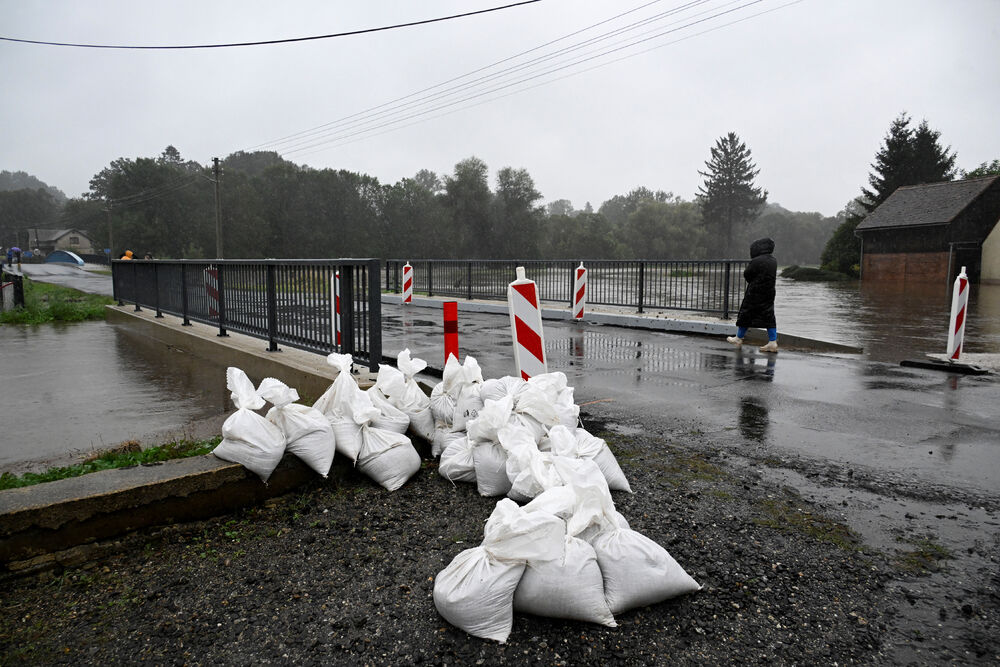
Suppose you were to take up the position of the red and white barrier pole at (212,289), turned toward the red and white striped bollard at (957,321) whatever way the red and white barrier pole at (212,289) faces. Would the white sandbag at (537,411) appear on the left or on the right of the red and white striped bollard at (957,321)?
right

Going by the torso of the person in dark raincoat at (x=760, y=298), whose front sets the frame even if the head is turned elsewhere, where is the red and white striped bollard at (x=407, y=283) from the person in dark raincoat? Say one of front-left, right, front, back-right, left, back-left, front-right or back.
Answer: front

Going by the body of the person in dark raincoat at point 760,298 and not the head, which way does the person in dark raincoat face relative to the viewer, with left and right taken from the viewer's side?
facing away from the viewer and to the left of the viewer

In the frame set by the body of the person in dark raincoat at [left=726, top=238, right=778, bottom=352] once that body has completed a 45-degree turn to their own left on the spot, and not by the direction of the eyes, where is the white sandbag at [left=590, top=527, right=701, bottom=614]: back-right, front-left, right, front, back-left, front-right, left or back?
left

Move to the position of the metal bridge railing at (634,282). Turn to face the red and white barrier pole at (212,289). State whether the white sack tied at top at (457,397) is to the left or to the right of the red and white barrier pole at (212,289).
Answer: left

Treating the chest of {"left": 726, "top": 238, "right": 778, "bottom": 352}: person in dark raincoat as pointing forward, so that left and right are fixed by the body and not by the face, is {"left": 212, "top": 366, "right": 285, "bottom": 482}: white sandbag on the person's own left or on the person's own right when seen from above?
on the person's own left

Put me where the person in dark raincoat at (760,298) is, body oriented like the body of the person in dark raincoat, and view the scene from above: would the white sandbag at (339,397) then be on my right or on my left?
on my left

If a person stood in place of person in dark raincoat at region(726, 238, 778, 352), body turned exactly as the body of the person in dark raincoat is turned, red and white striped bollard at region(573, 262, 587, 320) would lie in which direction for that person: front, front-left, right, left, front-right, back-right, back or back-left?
front
